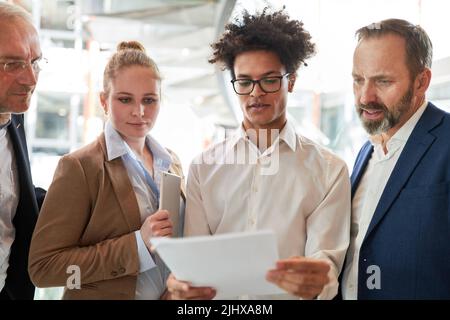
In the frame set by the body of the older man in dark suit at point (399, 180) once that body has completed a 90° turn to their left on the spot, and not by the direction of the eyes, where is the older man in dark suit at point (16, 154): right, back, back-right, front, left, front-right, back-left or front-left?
back-right

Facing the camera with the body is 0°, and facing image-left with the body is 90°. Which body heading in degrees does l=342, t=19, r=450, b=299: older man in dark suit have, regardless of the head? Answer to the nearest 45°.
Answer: approximately 45°

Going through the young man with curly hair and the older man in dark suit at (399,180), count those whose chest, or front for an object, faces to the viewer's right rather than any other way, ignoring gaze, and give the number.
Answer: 0

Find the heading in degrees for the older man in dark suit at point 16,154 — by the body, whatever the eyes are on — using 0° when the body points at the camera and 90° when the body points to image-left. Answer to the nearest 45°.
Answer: approximately 315°

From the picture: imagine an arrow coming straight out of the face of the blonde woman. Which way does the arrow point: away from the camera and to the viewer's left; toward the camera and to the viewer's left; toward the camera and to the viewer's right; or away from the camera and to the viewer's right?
toward the camera and to the viewer's right

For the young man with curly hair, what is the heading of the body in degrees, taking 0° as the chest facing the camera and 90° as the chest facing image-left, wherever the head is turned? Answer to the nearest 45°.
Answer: approximately 0°
